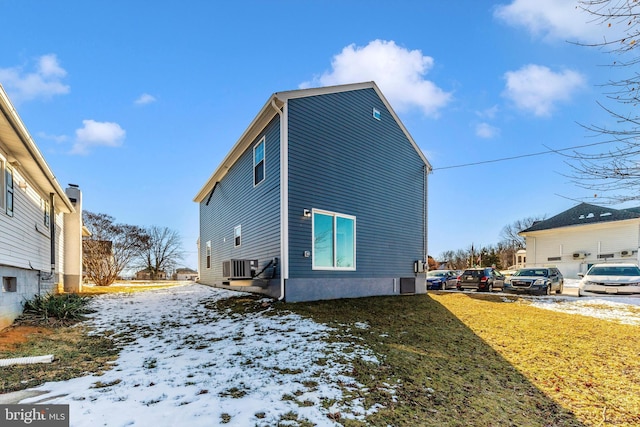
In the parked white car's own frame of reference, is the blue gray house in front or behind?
in front

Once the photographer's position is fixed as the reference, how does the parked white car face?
facing the viewer

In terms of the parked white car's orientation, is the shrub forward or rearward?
forward

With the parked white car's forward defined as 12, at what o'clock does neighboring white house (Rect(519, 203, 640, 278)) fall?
The neighboring white house is roughly at 6 o'clock from the parked white car.

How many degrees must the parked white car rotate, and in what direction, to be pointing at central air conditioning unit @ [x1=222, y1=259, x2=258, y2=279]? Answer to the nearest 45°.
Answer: approximately 45° to its right
